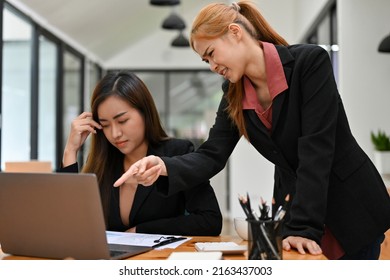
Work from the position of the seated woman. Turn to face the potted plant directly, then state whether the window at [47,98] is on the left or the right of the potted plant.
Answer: left

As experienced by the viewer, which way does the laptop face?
facing away from the viewer and to the right of the viewer

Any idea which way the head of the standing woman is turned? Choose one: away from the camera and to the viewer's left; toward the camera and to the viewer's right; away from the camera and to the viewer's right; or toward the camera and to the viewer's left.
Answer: toward the camera and to the viewer's left

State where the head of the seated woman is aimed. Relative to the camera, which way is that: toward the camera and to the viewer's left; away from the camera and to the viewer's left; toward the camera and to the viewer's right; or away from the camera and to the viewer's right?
toward the camera and to the viewer's left

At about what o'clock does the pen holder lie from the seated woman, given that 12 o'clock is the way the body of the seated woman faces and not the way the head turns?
The pen holder is roughly at 10 o'clock from the seated woman.

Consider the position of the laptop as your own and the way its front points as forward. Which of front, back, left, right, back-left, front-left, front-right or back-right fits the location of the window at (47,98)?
front-left

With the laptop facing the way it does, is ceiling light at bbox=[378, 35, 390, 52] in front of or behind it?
in front

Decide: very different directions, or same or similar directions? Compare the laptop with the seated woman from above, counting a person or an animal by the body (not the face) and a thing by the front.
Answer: very different directions

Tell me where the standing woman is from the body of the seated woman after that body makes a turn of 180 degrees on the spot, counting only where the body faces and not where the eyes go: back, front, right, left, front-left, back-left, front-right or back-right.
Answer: right

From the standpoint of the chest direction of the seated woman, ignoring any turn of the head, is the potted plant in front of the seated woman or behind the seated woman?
behind
